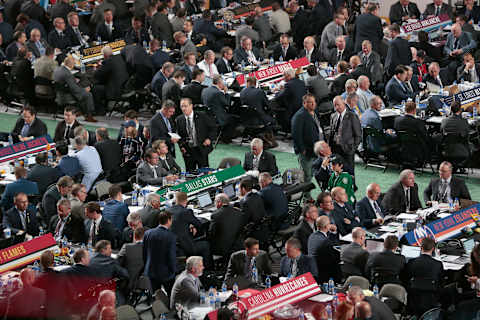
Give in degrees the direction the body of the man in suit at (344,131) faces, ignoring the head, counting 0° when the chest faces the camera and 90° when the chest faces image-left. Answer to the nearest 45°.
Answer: approximately 45°

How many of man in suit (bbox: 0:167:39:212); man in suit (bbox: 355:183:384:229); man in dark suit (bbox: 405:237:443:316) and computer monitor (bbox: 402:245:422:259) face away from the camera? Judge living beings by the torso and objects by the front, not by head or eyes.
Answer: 2

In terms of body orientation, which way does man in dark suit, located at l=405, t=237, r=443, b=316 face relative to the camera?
away from the camera

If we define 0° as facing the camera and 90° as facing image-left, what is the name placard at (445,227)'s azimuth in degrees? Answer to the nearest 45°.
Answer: approximately 315°
